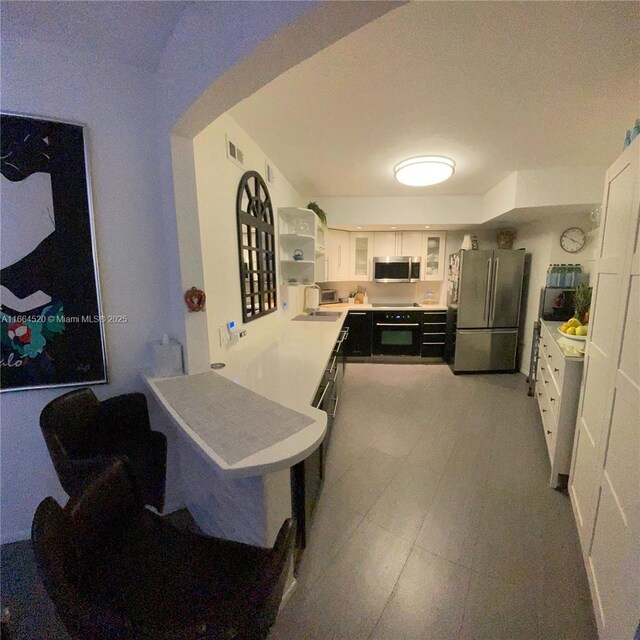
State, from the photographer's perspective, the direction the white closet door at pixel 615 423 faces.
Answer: facing to the left of the viewer

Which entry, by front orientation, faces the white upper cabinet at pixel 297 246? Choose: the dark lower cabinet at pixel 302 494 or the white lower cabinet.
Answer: the white lower cabinet

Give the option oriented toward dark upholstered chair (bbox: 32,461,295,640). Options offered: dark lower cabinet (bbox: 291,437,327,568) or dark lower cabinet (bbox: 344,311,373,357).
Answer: dark lower cabinet (bbox: 344,311,373,357)

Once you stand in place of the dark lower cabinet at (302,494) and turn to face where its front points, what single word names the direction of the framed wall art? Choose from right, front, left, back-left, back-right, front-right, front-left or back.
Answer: back

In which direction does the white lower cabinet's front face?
to the viewer's left

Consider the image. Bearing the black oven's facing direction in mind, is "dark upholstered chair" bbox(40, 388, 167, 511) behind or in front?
in front

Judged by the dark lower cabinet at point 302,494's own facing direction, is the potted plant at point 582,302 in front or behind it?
in front

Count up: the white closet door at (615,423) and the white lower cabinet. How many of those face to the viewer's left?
2

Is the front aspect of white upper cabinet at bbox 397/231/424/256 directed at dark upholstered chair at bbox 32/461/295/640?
yes

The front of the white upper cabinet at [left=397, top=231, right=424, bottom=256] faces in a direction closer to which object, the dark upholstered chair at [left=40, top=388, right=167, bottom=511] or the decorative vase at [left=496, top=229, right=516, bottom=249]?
the dark upholstered chair

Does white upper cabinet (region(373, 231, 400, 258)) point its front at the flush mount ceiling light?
yes

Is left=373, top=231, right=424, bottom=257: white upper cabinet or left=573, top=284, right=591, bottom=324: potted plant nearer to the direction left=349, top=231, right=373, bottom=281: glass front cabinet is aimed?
the potted plant

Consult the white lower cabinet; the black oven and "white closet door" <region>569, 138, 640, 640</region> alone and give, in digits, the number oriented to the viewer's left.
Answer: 2
